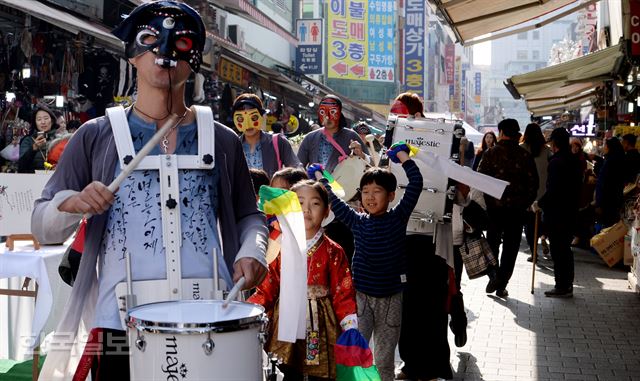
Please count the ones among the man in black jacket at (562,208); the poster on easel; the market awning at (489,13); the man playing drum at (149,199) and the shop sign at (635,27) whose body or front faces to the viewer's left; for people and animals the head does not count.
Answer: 2

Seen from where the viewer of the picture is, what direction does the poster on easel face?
facing the viewer

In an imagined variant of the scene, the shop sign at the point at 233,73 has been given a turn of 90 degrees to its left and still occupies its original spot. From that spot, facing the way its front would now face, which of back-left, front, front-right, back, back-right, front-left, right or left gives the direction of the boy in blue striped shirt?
back-right

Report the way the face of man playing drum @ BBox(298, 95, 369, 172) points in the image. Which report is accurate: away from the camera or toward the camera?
toward the camera

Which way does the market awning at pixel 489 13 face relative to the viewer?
to the viewer's left

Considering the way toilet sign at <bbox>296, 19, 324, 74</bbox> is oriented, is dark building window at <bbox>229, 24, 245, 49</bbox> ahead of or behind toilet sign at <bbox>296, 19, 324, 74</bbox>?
ahead

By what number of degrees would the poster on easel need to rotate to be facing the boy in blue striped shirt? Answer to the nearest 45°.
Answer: approximately 45° to its left

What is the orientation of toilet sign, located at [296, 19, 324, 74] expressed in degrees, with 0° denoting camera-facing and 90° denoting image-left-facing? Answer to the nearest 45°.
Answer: approximately 0°

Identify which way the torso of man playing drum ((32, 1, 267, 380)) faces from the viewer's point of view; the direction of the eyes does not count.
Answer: toward the camera
